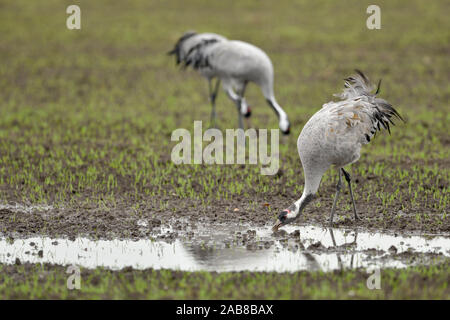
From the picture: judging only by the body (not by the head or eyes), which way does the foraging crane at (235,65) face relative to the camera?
to the viewer's right

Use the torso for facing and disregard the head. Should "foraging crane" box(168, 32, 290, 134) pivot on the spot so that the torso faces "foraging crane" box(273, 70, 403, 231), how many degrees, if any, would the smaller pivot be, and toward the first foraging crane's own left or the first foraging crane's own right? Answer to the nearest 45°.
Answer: approximately 90° to the first foraging crane's own right
